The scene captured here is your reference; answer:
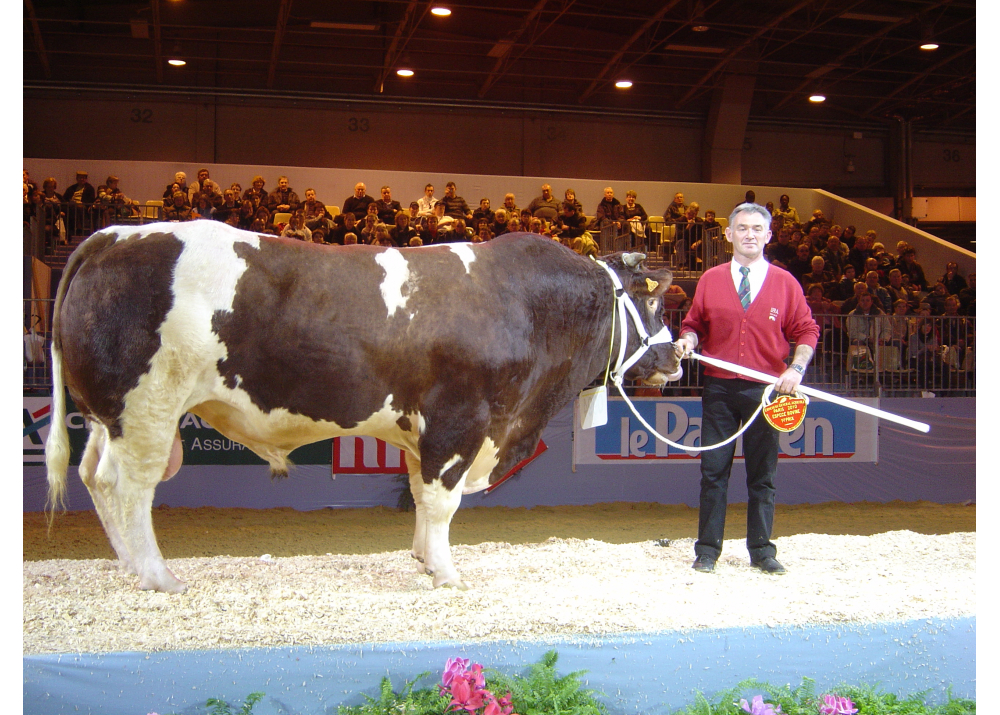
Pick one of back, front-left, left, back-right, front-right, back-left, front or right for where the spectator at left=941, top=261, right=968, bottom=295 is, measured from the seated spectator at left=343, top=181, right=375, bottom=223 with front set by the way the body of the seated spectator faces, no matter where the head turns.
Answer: left

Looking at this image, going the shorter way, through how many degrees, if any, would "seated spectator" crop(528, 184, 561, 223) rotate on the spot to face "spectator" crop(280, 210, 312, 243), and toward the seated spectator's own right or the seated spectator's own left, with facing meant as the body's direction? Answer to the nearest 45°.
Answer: approximately 45° to the seated spectator's own right

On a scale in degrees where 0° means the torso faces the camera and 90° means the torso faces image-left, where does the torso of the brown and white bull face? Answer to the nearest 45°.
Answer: approximately 270°

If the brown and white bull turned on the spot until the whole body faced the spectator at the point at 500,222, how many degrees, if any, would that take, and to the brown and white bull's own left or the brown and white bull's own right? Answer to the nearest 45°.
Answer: approximately 90° to the brown and white bull's own left

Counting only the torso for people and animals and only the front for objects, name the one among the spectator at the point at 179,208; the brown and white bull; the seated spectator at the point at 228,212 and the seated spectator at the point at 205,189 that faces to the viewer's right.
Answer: the brown and white bull

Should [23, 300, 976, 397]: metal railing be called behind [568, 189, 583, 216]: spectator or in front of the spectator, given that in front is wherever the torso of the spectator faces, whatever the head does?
in front

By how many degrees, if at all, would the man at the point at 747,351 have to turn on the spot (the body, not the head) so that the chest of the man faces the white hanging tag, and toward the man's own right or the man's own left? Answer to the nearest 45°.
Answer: approximately 45° to the man's own right

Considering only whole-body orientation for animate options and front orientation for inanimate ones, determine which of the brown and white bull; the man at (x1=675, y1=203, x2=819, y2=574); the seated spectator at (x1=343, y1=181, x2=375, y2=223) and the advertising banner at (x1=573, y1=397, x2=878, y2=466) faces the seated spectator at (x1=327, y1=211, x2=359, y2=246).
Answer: the seated spectator at (x1=343, y1=181, x2=375, y2=223)

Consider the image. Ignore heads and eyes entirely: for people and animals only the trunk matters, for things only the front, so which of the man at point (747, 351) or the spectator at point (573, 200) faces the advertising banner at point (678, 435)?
the spectator

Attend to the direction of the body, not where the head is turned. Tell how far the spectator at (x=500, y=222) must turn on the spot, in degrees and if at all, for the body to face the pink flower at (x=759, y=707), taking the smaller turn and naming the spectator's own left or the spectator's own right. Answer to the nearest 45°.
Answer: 0° — they already face it
